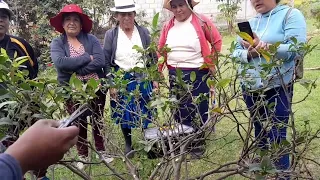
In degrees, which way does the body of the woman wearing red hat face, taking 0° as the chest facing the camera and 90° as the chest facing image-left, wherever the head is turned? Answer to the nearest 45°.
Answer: approximately 0°
